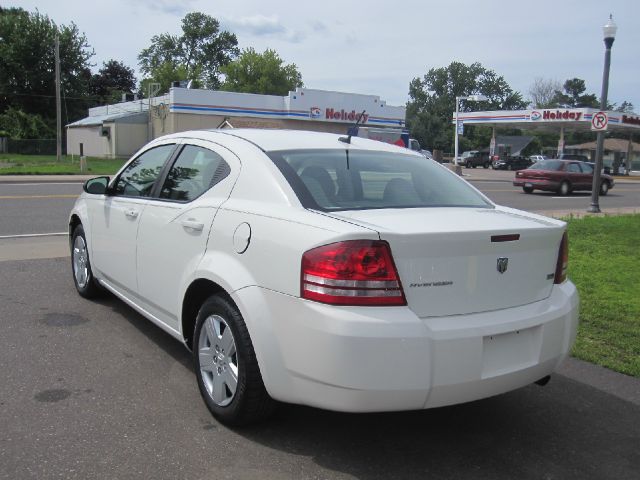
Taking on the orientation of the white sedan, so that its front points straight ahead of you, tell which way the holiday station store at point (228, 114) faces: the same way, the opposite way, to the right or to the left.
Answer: the opposite way

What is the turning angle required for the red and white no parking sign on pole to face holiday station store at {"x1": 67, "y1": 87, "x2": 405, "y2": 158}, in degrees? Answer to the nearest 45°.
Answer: approximately 135° to its right

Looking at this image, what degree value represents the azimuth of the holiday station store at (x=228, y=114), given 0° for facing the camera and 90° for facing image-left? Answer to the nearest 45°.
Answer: approximately 315°

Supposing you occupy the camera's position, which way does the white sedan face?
facing away from the viewer and to the left of the viewer

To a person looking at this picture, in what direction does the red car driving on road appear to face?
facing away from the viewer and to the right of the viewer

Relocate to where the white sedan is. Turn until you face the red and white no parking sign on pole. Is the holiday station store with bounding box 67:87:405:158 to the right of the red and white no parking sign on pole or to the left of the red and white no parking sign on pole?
left

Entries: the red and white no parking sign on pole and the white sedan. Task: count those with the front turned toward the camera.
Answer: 1

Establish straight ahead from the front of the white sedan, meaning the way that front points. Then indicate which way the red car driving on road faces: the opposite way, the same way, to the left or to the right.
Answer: to the right

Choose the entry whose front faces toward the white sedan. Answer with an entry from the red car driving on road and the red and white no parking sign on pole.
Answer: the red and white no parking sign on pole

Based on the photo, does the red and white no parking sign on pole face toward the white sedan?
yes

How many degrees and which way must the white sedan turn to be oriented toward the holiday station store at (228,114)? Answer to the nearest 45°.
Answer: approximately 45° to its right

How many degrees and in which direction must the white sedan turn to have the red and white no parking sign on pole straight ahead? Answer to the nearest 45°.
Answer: approximately 90° to its right

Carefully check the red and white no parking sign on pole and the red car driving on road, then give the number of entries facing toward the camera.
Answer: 1
